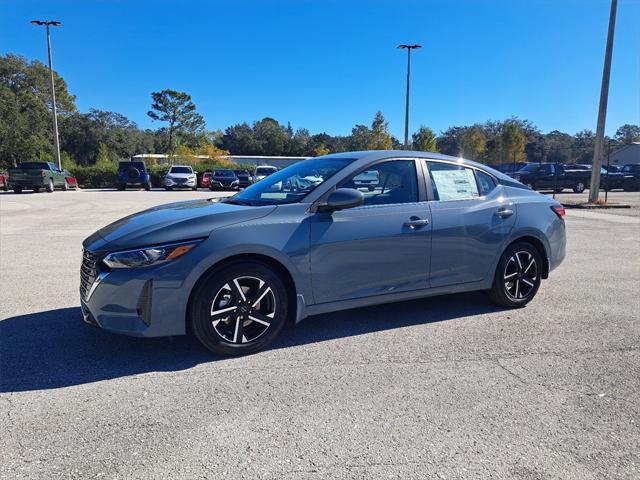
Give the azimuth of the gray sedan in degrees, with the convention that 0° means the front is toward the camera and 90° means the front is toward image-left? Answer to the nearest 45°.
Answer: approximately 45°

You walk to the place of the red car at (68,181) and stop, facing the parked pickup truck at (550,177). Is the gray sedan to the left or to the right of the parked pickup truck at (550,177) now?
right

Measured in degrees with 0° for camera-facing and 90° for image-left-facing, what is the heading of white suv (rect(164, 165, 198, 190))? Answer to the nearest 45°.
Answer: approximately 0°

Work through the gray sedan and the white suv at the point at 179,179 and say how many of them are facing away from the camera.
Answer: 0

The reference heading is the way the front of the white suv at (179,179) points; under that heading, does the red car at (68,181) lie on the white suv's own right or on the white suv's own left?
on the white suv's own right

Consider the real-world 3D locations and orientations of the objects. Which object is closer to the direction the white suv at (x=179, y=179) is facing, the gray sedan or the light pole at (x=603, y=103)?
the gray sedan

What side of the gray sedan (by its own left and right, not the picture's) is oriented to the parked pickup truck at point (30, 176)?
right

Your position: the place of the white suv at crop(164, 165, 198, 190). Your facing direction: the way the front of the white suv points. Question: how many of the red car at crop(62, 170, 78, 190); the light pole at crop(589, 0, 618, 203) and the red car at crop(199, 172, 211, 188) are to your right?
1

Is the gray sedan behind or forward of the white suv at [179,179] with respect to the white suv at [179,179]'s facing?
forward

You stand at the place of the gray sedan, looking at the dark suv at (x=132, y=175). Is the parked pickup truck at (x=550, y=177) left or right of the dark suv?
right

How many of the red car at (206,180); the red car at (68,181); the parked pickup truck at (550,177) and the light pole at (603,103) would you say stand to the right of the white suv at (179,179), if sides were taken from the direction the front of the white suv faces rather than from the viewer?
1

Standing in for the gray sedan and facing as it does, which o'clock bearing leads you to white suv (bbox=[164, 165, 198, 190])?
The white suv is roughly at 4 o'clock from the gray sedan.

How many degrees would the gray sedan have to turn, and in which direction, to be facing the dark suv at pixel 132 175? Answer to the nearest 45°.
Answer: approximately 90° to its right

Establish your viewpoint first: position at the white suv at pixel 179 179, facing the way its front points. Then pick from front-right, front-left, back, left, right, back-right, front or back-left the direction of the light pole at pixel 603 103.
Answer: front-left

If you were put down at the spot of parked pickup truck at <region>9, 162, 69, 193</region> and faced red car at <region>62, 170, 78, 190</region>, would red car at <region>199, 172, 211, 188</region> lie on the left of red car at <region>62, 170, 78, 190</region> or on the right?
right
